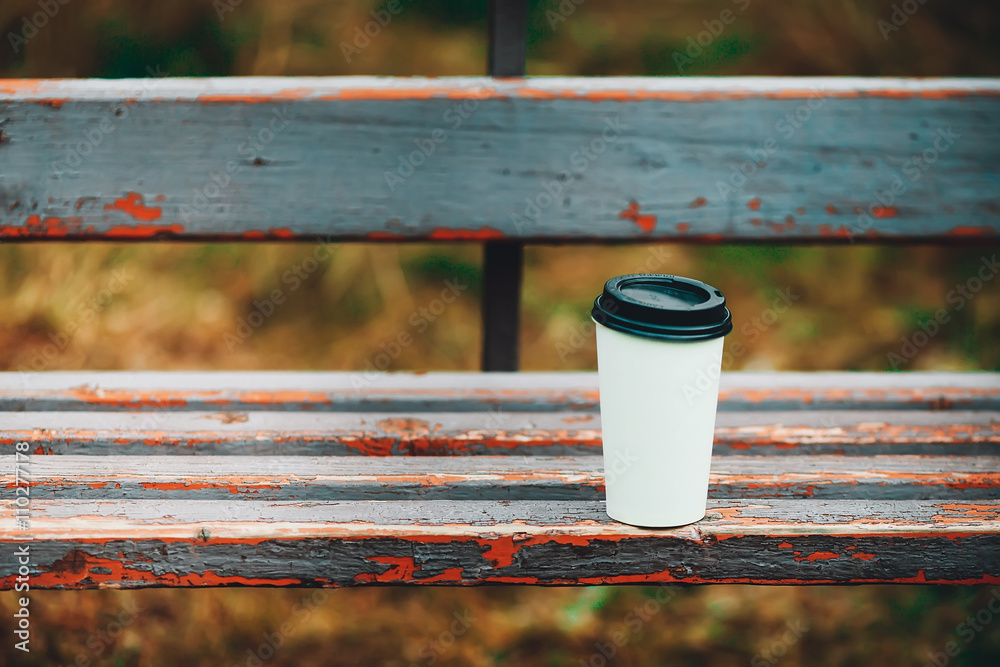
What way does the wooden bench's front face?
toward the camera
